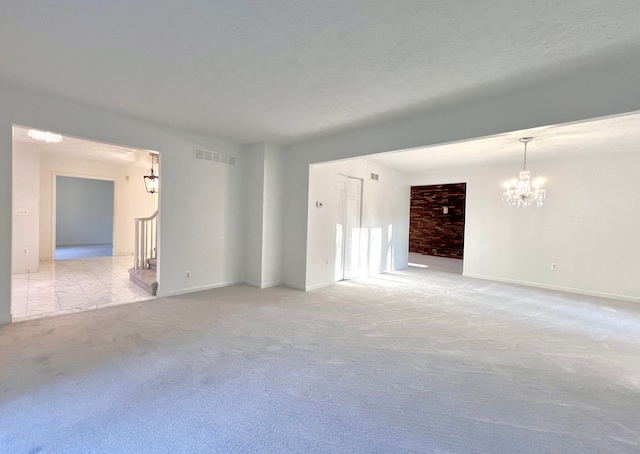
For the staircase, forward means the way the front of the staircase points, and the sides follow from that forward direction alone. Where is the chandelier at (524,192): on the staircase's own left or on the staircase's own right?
on the staircase's own left

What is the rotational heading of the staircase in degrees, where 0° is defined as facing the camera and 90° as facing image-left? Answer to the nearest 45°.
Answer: approximately 45°
